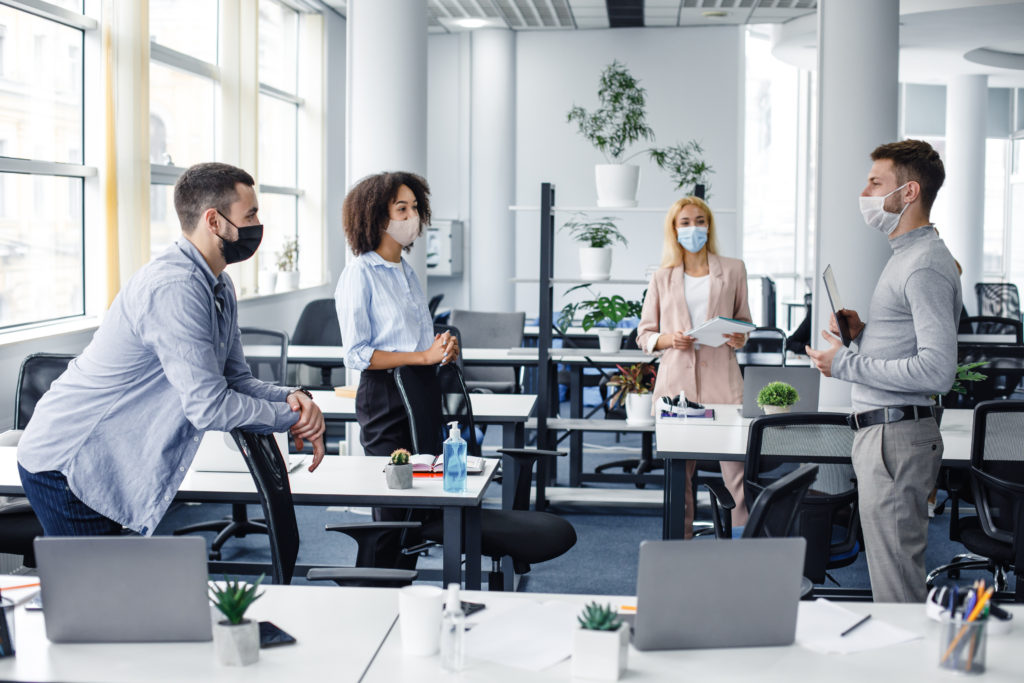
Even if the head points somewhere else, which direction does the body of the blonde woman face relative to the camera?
toward the camera

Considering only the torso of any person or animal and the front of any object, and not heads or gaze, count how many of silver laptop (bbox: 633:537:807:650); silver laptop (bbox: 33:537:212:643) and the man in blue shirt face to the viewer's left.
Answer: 0

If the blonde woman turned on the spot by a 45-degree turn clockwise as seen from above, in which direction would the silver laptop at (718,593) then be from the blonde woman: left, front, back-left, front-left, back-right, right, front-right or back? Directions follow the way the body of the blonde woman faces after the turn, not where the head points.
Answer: front-left

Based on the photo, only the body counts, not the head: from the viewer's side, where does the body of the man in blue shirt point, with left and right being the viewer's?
facing to the right of the viewer

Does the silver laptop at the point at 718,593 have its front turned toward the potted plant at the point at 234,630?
no

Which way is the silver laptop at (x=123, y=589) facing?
away from the camera

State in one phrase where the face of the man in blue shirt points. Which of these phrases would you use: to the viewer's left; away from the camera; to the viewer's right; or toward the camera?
to the viewer's right

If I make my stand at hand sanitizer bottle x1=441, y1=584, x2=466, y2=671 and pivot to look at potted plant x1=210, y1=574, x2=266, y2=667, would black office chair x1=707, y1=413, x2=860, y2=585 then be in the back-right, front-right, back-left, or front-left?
back-right

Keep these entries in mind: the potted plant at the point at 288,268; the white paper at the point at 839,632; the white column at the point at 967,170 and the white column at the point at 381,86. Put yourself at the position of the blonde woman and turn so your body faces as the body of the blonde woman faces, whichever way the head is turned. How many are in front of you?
1

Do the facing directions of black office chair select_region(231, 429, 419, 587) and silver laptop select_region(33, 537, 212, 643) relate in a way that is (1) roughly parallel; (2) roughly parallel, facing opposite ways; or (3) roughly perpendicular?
roughly perpendicular

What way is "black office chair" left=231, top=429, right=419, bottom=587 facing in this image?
to the viewer's right

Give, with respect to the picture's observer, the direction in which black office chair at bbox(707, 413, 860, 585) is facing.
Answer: facing away from the viewer and to the left of the viewer

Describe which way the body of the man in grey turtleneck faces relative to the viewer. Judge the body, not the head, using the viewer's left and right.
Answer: facing to the left of the viewer

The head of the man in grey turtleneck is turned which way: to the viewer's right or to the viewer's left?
to the viewer's left

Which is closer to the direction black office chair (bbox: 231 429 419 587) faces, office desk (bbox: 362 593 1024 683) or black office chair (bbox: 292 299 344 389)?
the office desk

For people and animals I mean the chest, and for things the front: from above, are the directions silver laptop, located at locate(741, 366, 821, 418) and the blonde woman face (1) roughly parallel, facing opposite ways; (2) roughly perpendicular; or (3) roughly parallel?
roughly parallel, facing opposite ways

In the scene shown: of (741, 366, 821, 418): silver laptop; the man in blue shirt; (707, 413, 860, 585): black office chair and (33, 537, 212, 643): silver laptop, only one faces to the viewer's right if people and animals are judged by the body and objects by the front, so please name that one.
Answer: the man in blue shirt

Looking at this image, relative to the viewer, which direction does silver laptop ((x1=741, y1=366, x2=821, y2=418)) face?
away from the camera

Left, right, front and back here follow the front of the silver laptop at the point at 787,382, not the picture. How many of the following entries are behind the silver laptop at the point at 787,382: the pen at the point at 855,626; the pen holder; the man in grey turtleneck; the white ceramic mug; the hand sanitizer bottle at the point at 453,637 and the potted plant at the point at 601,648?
6

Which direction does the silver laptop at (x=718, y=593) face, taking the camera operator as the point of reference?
facing away from the viewer

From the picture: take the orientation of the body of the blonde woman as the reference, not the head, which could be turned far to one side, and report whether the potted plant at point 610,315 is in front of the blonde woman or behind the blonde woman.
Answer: behind
